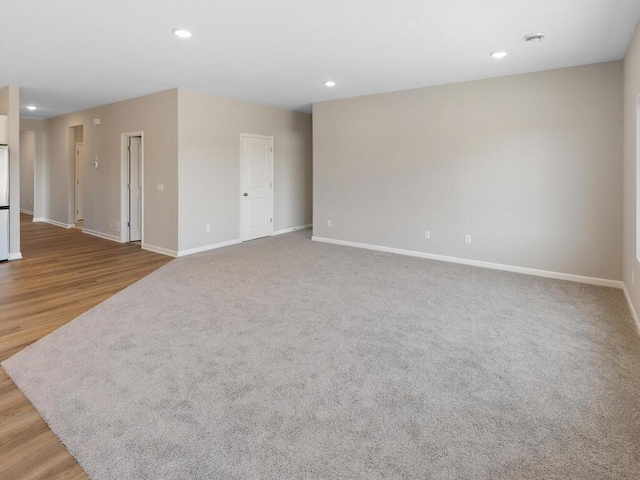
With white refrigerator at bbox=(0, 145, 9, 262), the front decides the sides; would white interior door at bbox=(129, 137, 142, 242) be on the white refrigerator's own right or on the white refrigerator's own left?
on the white refrigerator's own left

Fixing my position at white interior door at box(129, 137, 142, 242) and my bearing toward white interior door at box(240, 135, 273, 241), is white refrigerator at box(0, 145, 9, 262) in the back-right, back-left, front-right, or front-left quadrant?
back-right

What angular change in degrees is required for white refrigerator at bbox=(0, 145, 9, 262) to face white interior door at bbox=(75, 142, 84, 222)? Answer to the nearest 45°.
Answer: approximately 135° to its left
